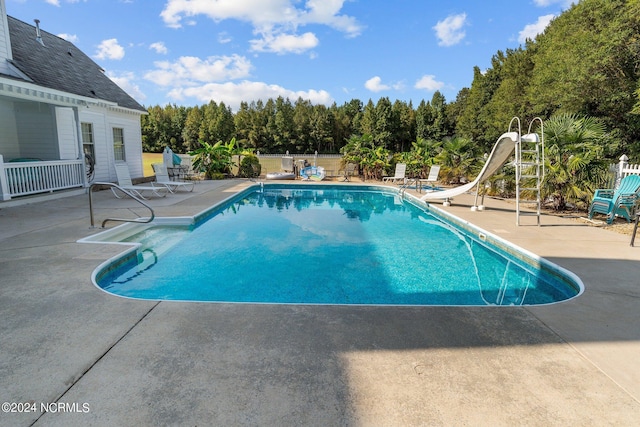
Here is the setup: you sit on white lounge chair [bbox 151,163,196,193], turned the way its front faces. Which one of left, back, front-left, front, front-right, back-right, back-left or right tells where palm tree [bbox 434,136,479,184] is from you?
front

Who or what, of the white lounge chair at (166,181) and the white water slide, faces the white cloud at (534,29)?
the white lounge chair

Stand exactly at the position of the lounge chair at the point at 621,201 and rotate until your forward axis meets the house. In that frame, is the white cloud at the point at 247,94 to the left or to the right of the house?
right

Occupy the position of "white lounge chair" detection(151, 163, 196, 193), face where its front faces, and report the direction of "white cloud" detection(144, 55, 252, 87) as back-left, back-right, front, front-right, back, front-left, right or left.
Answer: left

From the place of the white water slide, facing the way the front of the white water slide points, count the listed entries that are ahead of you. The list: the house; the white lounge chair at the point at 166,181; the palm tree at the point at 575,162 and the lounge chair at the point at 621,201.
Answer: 2

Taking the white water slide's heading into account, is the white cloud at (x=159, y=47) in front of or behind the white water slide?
in front

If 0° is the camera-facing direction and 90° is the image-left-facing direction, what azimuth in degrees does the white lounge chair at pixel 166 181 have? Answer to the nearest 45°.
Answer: approximately 270°

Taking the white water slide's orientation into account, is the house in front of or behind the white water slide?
in front

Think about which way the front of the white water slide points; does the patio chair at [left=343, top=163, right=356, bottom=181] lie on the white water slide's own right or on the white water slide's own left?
on the white water slide's own right

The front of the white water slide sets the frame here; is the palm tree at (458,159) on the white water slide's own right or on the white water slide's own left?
on the white water slide's own right

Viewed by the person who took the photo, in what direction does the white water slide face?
facing to the left of the viewer
